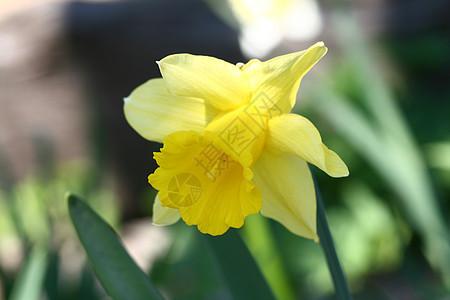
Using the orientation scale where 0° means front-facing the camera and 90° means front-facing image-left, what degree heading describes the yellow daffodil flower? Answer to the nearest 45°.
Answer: approximately 45°

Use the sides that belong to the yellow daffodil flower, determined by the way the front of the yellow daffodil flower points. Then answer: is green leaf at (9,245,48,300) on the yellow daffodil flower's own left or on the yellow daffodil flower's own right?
on the yellow daffodil flower's own right
